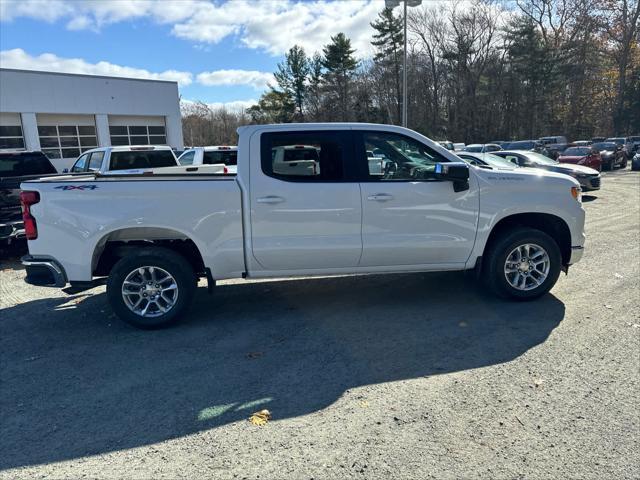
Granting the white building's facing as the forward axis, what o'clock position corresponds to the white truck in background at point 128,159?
The white truck in background is roughly at 12 o'clock from the white building.

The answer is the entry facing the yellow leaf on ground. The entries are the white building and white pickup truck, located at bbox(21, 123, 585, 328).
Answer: the white building

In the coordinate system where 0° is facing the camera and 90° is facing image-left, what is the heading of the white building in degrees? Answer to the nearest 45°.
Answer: approximately 0°

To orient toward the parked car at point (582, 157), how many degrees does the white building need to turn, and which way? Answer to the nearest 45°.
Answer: approximately 45° to its left

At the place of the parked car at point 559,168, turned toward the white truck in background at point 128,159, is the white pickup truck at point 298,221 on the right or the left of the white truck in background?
left

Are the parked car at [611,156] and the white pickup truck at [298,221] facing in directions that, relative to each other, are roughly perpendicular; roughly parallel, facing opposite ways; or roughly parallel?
roughly perpendicular

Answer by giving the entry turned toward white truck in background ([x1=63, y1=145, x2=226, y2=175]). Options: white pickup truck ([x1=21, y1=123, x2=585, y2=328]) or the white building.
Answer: the white building

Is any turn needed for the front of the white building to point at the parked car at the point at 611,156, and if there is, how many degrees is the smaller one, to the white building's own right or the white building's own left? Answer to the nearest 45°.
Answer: approximately 45° to the white building's own left

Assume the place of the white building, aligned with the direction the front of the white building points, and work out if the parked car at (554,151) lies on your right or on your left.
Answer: on your left

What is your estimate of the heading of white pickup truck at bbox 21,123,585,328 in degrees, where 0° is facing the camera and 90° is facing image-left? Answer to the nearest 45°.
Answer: approximately 270°

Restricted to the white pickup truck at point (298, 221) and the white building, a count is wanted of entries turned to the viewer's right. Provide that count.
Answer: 1

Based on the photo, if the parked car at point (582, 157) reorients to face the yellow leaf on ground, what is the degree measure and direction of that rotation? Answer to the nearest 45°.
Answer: approximately 45° to its right

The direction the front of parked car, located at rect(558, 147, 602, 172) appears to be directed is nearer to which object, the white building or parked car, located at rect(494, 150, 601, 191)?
the parked car
